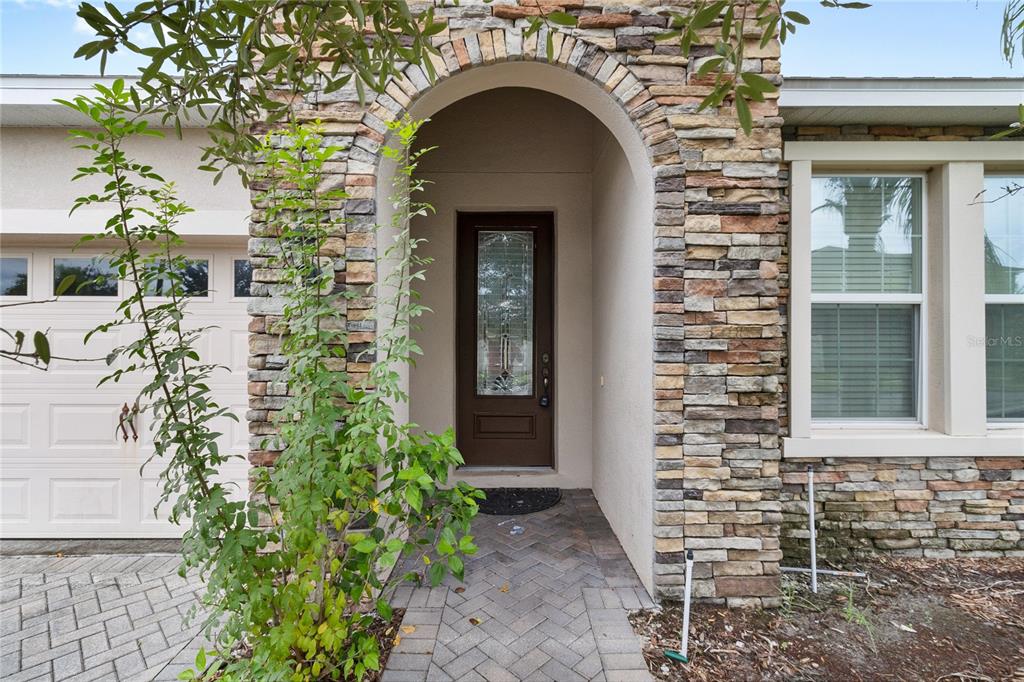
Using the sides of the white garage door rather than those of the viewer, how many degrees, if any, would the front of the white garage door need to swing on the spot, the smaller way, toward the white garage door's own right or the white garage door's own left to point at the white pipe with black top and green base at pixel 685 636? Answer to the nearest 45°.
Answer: approximately 45° to the white garage door's own left

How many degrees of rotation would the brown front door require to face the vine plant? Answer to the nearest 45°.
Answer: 0° — it already faces it

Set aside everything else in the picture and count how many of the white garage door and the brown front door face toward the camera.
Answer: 2

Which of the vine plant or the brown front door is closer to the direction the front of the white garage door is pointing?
the vine plant

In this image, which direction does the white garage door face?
toward the camera

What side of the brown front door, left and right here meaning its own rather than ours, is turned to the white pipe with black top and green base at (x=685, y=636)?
front

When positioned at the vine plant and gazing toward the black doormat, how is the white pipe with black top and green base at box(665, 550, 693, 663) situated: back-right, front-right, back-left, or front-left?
front-right

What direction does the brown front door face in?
toward the camera

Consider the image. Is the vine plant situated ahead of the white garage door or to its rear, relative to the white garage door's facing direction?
ahead

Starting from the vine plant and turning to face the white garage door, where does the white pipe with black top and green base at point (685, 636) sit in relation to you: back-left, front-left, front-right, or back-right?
back-right
